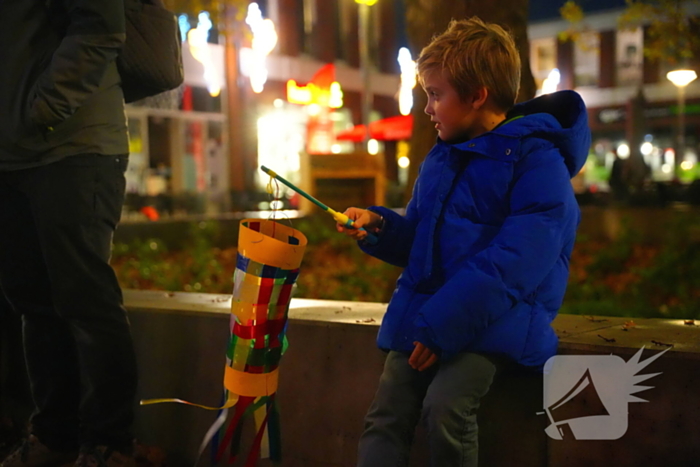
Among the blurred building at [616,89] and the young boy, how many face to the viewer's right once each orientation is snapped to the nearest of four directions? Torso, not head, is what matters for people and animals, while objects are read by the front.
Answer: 0

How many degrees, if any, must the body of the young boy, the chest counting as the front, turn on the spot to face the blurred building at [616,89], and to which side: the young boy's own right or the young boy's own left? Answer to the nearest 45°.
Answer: approximately 135° to the young boy's own right

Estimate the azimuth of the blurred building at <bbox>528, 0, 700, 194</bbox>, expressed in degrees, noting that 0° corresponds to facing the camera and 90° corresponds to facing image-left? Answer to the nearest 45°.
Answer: approximately 0°

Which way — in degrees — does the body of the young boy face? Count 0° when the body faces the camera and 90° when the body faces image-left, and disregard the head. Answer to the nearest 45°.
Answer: approximately 45°

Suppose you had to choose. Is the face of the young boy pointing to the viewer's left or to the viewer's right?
to the viewer's left

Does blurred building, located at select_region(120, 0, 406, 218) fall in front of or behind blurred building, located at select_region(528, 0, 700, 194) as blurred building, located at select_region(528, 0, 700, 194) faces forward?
in front

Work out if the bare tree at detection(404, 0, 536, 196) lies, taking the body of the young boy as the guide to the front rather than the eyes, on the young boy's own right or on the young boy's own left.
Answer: on the young boy's own right

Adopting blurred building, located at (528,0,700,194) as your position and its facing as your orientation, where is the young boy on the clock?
The young boy is roughly at 12 o'clock from the blurred building.
